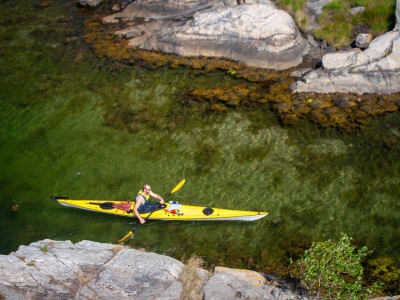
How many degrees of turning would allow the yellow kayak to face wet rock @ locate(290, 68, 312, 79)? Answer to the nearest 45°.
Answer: approximately 45° to its left

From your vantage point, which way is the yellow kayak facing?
to the viewer's right

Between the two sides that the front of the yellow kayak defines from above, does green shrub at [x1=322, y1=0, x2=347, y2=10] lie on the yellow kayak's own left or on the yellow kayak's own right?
on the yellow kayak's own left

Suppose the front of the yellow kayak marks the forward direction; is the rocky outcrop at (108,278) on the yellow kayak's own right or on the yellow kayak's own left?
on the yellow kayak's own right

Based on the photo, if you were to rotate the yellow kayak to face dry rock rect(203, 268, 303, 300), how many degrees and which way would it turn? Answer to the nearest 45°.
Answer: approximately 90° to its right

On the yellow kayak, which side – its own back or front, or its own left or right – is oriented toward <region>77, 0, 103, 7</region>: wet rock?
left

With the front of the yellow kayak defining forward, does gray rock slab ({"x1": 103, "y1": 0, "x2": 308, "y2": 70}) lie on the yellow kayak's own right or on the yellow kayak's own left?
on the yellow kayak's own left

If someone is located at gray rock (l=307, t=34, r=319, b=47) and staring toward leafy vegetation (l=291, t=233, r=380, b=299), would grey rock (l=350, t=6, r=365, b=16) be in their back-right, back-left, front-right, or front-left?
back-left
